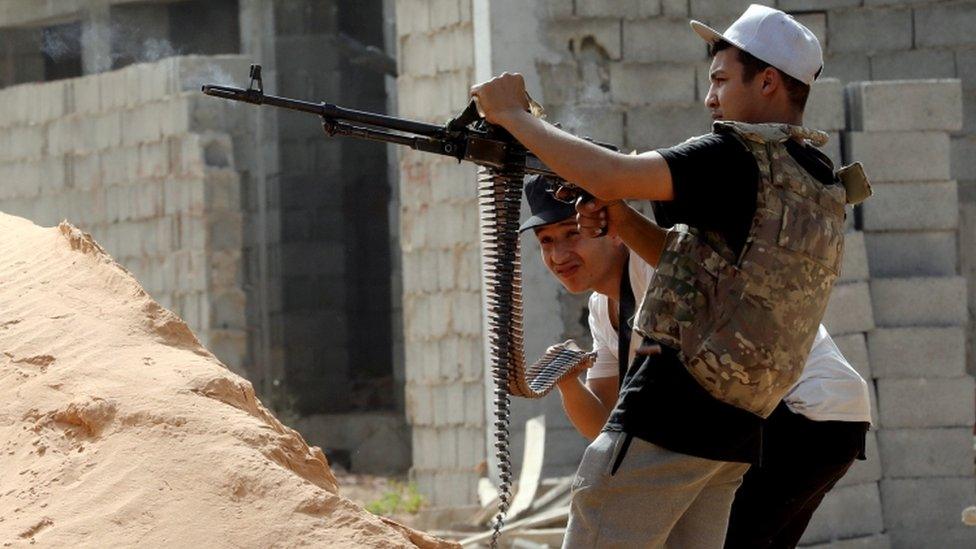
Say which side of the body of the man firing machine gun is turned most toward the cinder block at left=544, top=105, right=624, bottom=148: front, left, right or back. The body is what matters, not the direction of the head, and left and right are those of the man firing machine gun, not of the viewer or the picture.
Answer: right

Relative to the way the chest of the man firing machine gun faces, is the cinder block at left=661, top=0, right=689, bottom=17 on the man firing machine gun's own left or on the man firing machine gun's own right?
on the man firing machine gun's own right

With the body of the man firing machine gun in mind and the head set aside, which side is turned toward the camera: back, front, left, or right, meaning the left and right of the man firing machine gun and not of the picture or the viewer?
left

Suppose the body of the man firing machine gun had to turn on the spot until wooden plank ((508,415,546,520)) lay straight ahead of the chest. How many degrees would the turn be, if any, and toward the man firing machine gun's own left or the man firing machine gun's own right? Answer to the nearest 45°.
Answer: approximately 90° to the man firing machine gun's own right

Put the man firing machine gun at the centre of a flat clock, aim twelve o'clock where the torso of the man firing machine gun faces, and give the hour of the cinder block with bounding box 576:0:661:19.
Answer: The cinder block is roughly at 3 o'clock from the man firing machine gun.

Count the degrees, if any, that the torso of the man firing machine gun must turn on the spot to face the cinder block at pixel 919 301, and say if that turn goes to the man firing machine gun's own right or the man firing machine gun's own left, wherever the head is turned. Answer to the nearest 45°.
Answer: approximately 90° to the man firing machine gun's own right

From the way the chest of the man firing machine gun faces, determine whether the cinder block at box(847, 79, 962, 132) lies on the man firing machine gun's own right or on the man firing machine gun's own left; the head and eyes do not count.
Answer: on the man firing machine gun's own right
